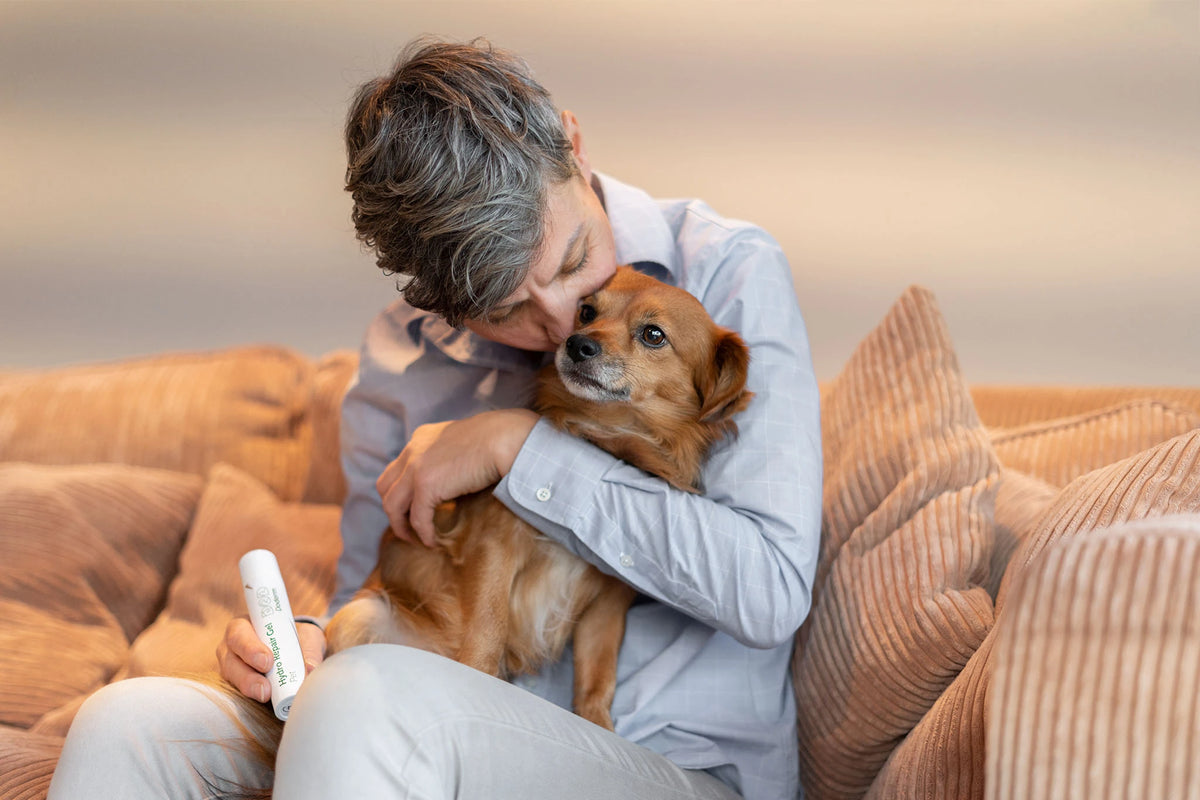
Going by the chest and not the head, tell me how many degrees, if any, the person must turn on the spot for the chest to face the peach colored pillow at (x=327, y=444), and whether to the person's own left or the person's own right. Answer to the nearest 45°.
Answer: approximately 135° to the person's own right

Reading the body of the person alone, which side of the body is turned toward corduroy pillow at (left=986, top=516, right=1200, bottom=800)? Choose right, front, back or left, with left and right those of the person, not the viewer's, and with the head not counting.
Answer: left

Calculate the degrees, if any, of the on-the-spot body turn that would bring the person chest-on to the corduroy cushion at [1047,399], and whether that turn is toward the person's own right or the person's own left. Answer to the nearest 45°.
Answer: approximately 180°

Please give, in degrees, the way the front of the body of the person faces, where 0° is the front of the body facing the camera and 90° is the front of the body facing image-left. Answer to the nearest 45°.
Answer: approximately 45°

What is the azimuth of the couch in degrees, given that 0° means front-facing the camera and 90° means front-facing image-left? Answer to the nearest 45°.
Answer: approximately 0°
